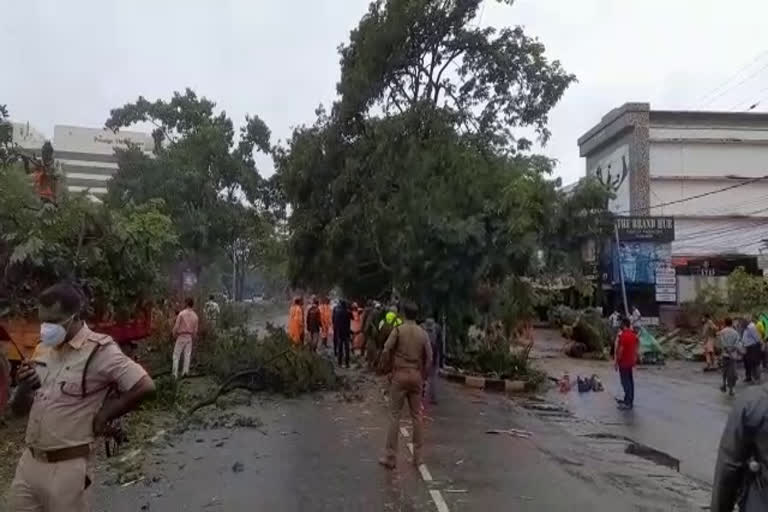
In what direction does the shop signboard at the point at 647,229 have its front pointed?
toward the camera

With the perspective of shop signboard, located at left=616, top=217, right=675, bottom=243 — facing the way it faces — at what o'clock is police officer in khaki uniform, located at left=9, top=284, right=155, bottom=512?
The police officer in khaki uniform is roughly at 12 o'clock from the shop signboard.

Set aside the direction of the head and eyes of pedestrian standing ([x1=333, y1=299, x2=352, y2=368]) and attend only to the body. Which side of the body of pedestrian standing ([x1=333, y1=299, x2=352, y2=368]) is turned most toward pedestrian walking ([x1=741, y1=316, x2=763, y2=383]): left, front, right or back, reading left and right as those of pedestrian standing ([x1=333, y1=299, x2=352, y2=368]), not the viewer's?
right

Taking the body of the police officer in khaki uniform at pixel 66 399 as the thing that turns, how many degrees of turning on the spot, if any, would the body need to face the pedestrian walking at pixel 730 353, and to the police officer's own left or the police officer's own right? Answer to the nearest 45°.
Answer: approximately 180°

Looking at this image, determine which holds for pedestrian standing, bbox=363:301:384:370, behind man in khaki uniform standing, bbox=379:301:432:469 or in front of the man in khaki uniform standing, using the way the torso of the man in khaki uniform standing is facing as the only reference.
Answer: in front

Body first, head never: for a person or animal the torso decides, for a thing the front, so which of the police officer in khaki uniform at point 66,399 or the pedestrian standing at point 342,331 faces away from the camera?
the pedestrian standing

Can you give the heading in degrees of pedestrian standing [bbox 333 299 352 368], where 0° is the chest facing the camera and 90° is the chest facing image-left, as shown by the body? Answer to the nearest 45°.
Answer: approximately 180°

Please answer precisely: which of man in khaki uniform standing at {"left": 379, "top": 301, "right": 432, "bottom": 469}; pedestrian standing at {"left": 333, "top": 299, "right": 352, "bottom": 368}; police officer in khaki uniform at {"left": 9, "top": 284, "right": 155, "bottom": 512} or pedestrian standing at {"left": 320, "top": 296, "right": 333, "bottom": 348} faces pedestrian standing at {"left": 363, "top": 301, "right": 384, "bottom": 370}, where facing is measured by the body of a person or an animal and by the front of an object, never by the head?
the man in khaki uniform standing

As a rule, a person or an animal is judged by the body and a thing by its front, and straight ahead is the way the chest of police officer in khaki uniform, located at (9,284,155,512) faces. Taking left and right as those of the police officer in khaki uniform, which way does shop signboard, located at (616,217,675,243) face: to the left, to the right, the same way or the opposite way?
the same way

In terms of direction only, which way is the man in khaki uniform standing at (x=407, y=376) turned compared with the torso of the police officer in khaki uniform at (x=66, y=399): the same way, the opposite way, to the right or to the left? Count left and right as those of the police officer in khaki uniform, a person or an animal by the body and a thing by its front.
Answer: the opposite way

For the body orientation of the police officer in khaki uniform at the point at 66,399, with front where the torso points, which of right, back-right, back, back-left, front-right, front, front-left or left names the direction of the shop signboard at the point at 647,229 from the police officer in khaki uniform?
back
